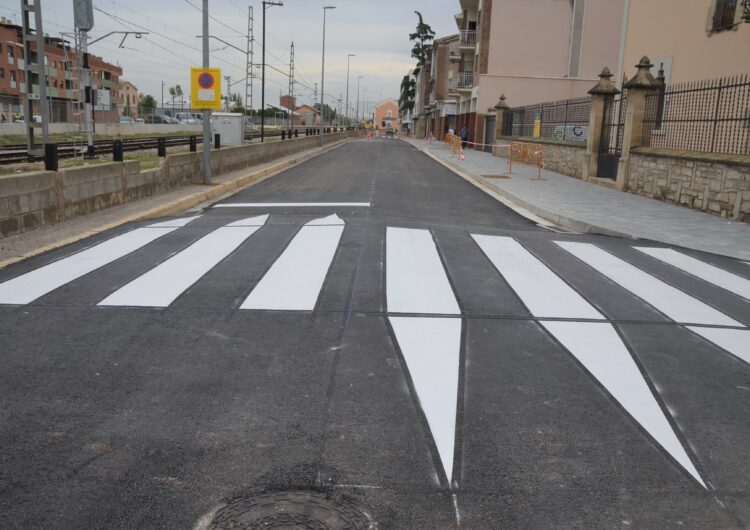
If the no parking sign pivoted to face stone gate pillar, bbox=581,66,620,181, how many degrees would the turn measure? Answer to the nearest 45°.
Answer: approximately 90° to its left

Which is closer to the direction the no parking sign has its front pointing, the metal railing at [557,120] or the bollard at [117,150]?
the bollard

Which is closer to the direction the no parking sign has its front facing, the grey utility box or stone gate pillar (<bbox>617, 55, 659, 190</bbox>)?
the stone gate pillar

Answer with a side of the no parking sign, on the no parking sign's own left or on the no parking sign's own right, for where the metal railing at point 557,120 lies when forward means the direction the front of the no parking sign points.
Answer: on the no parking sign's own left

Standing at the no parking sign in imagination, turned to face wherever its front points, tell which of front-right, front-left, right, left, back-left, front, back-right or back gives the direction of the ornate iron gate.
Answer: left

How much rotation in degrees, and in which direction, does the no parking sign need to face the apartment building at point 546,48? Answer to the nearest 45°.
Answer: approximately 135° to its left

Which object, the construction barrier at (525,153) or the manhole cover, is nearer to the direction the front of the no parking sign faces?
the manhole cover

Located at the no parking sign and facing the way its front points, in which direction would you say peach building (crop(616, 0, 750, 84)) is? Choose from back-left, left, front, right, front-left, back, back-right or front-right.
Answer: left

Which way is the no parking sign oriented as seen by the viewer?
toward the camera

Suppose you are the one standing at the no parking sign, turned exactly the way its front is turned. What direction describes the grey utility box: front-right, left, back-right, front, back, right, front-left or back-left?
back

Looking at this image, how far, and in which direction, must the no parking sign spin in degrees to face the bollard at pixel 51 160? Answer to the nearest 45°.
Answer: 0° — it already faces it

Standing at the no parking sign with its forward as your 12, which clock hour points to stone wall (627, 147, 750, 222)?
The stone wall is roughly at 10 o'clock from the no parking sign.

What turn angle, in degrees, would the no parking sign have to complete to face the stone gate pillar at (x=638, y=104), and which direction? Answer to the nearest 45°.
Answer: approximately 90° to its left
